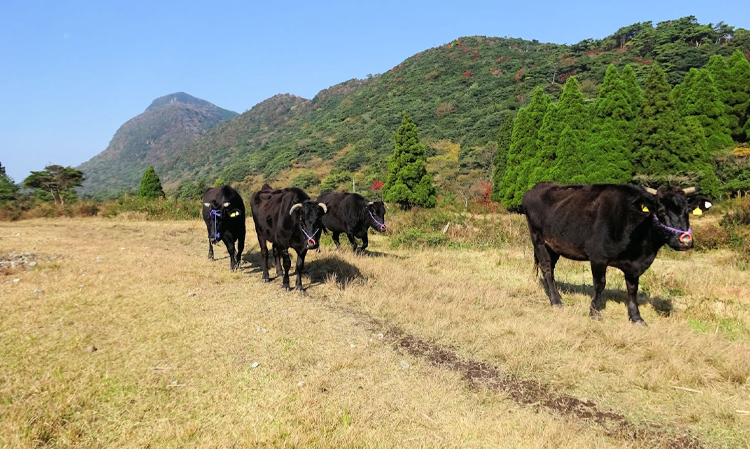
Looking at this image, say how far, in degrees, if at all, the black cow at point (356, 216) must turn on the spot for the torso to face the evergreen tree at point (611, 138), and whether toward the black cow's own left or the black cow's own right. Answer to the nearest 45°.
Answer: approximately 90° to the black cow's own left

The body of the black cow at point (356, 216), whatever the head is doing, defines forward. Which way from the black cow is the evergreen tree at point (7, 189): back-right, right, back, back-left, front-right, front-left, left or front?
back

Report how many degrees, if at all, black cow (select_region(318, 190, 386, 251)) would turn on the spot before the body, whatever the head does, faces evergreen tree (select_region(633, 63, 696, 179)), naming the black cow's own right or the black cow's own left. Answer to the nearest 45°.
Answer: approximately 90° to the black cow's own left

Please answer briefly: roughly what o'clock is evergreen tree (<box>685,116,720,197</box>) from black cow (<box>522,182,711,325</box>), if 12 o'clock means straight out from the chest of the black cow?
The evergreen tree is roughly at 8 o'clock from the black cow.

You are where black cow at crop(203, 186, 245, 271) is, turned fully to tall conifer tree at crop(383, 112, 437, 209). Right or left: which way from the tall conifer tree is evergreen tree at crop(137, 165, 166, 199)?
left

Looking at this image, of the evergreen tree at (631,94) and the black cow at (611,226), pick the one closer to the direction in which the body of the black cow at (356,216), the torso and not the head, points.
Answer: the black cow
